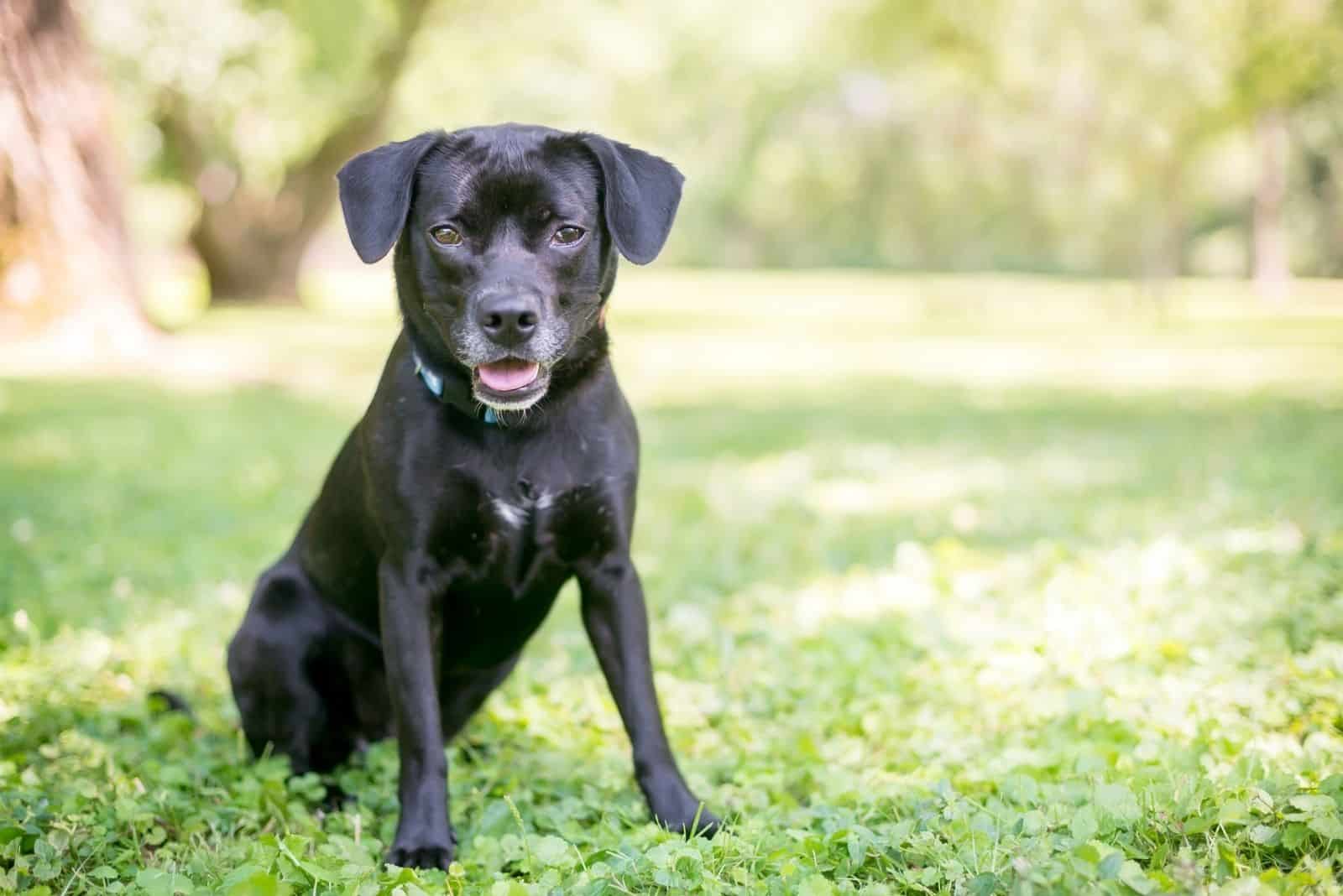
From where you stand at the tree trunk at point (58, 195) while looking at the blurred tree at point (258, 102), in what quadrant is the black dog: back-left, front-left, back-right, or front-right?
back-right

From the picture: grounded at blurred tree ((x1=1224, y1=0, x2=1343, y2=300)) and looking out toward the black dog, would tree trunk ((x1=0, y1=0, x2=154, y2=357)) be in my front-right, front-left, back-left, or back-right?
front-right

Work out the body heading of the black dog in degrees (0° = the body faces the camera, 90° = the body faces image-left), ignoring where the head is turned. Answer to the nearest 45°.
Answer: approximately 315°

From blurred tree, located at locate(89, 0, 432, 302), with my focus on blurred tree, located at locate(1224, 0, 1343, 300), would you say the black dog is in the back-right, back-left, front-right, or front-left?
front-right

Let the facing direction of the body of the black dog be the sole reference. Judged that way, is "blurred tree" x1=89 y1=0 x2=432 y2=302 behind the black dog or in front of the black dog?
behind

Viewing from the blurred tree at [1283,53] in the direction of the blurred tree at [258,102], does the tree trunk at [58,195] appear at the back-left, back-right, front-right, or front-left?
front-left

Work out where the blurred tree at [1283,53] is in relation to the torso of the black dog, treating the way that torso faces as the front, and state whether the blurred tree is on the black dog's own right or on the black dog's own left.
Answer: on the black dog's own left
